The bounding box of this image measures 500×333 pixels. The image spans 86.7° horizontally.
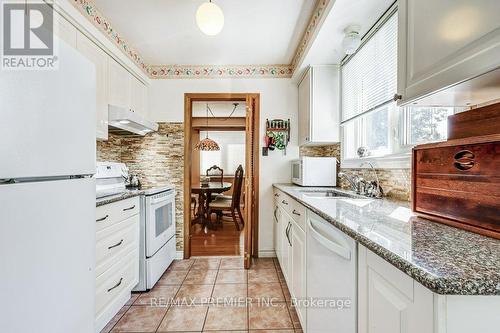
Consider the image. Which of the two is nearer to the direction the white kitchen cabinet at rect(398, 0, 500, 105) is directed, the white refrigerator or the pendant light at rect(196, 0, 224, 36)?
the white refrigerator

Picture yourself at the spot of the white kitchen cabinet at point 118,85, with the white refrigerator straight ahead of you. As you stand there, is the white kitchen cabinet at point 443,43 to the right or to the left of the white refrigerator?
left

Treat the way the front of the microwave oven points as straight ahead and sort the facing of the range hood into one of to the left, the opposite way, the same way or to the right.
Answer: the opposite way

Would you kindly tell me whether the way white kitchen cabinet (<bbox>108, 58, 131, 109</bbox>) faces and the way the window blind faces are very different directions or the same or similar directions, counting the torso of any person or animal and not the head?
very different directions

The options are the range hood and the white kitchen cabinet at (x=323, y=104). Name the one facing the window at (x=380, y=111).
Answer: the range hood

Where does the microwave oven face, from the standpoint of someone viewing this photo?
facing to the left of the viewer

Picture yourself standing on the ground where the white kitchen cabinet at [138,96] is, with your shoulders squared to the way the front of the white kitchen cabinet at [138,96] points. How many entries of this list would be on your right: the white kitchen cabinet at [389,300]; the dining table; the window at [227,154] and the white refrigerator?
2

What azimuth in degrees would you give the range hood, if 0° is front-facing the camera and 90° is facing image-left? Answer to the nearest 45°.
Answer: approximately 315°

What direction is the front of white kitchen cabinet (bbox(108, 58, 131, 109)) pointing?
to the viewer's right

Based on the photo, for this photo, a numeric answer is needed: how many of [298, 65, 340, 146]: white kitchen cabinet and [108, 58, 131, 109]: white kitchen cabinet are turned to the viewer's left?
1

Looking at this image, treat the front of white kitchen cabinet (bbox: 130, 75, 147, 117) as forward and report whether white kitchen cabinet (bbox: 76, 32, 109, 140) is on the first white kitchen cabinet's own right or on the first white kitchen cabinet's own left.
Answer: on the first white kitchen cabinet's own right

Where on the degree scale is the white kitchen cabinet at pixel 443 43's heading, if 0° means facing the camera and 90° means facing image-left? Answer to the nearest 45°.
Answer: approximately 45°

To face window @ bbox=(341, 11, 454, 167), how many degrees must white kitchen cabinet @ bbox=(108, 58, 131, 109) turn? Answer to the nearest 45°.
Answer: approximately 45° to its right

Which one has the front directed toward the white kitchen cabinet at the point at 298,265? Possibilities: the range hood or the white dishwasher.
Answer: the range hood

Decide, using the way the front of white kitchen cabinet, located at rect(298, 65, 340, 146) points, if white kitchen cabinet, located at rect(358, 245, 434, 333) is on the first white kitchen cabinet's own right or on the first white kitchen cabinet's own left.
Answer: on the first white kitchen cabinet's own left

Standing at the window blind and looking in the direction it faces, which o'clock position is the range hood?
The range hood is roughly at 1 o'clock from the window blind.
